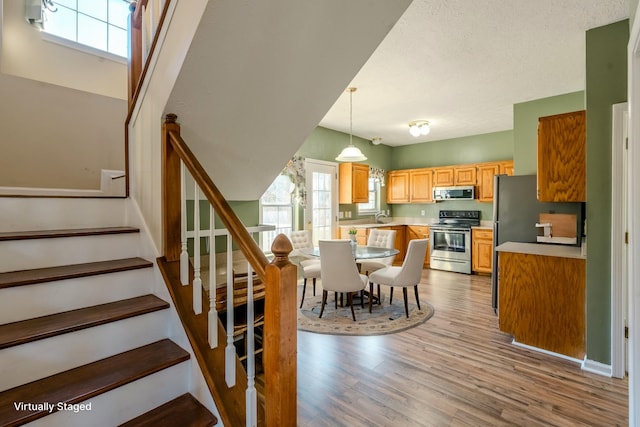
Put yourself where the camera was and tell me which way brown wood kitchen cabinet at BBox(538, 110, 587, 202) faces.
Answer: facing to the left of the viewer

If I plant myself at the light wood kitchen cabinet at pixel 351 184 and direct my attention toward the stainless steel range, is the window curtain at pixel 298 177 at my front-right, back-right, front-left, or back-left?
back-right

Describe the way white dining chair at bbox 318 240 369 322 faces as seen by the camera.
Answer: facing away from the viewer and to the right of the viewer

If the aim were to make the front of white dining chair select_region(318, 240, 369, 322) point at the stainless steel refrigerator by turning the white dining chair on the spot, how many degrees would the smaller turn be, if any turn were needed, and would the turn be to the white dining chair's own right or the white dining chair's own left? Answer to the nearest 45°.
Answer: approximately 45° to the white dining chair's own right

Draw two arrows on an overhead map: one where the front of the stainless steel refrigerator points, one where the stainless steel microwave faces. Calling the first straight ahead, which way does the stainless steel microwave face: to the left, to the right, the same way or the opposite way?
to the left

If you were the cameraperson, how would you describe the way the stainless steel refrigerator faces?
facing to the left of the viewer
